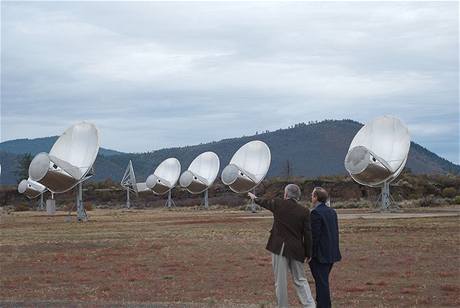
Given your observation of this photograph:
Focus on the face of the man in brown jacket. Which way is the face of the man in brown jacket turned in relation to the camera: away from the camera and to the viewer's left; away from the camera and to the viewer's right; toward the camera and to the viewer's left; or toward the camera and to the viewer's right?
away from the camera and to the viewer's left

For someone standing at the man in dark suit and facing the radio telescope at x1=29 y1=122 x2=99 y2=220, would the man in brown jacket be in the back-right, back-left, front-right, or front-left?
front-left

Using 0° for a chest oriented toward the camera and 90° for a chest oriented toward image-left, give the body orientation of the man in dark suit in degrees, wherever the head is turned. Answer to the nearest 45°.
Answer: approximately 135°

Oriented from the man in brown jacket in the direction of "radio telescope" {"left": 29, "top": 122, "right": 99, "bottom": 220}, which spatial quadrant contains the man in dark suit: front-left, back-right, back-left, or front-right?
back-right

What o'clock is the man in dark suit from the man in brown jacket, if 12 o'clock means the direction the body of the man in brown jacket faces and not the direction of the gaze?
The man in dark suit is roughly at 3 o'clock from the man in brown jacket.

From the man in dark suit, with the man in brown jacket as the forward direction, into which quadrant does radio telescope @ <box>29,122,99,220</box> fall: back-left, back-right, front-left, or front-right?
front-right

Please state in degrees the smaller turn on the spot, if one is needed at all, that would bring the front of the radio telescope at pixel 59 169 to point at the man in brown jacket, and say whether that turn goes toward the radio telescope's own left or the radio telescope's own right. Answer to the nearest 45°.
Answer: approximately 45° to the radio telescope's own left

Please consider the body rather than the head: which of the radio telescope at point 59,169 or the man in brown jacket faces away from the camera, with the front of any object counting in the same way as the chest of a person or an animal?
the man in brown jacket

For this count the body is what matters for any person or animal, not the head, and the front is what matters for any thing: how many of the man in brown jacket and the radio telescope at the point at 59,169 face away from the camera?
1

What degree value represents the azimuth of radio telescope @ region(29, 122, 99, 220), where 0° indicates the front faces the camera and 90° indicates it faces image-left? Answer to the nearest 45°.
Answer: approximately 45°

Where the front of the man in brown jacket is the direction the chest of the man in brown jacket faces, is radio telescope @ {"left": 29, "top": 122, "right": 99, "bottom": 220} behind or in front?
in front

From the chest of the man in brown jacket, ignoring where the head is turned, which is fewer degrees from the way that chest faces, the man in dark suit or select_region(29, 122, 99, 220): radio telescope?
the radio telescope

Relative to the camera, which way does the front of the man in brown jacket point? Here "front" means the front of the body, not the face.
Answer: away from the camera
